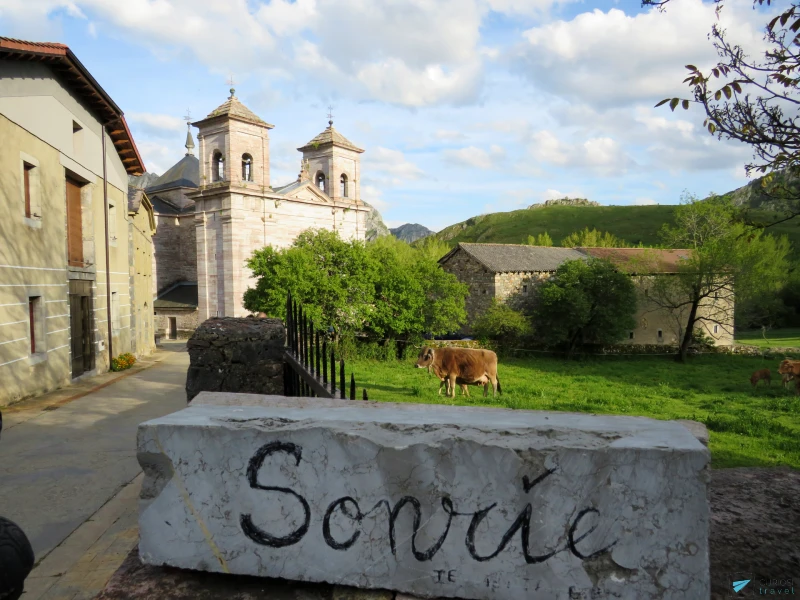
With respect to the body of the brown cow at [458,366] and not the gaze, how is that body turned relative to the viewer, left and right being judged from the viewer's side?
facing to the left of the viewer

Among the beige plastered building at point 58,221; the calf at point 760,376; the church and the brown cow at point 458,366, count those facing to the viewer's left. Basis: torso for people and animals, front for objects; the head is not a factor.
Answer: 2

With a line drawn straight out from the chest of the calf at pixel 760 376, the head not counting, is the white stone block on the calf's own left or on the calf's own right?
on the calf's own left

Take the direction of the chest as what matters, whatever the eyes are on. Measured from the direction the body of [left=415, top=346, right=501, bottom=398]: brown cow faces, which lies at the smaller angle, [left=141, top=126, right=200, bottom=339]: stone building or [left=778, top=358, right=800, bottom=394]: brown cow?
the stone building

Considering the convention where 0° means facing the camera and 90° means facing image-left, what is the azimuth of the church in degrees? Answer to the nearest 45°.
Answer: approximately 315°

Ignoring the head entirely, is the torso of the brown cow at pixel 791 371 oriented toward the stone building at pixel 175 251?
yes

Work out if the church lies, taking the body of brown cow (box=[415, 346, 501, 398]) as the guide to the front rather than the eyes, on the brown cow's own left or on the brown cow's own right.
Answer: on the brown cow's own right

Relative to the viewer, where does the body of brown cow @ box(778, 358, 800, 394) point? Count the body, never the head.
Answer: to the viewer's left

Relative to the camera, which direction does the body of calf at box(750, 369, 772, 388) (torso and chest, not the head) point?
to the viewer's left

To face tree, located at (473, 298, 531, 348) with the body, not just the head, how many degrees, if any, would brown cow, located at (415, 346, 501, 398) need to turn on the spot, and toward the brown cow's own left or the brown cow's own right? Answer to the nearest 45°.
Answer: approximately 90° to the brown cow's own right

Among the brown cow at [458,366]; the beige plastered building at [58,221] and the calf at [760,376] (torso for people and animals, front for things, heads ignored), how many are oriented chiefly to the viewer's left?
2

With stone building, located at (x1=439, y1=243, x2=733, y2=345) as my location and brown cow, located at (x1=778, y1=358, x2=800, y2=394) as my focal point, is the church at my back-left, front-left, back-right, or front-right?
back-right

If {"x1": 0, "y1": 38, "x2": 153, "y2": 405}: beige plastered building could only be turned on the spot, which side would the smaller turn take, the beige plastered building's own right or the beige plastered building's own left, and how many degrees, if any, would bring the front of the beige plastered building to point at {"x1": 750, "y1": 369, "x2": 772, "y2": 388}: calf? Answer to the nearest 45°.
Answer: approximately 45° to the beige plastered building's own left
